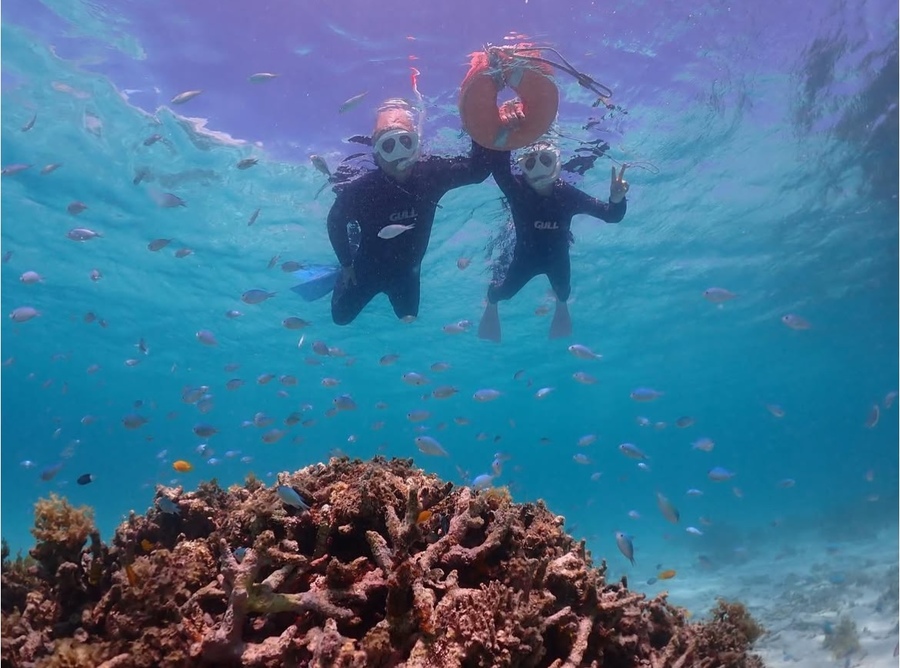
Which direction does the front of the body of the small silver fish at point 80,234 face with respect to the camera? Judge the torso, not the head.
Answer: to the viewer's left

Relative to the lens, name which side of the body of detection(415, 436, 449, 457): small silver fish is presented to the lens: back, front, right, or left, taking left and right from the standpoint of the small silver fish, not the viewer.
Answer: left

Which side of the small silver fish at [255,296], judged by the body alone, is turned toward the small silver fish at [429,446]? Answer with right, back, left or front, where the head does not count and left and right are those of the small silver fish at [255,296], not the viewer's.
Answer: back

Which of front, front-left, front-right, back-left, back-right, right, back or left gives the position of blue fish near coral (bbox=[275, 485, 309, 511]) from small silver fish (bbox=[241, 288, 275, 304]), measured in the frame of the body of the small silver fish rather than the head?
left

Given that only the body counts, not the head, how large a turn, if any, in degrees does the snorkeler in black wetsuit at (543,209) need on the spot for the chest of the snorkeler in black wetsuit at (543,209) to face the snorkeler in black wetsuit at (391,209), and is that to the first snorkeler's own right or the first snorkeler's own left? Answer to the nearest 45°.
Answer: approximately 90° to the first snorkeler's own right

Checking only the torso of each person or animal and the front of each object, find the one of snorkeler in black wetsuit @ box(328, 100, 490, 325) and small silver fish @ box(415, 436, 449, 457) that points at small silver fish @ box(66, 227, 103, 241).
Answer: small silver fish @ box(415, 436, 449, 457)

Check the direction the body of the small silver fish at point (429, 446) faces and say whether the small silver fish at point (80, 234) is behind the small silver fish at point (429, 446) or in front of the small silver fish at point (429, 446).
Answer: in front

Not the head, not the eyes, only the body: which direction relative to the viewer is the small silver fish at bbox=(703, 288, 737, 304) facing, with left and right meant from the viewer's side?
facing to the left of the viewer

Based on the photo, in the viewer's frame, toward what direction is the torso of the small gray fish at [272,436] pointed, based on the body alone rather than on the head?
to the viewer's left

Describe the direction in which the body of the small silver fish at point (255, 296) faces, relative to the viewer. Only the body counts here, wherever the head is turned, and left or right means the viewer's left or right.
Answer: facing to the left of the viewer

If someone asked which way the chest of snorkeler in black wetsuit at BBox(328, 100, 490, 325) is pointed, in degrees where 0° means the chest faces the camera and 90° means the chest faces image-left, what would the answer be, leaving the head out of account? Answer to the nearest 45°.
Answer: approximately 0°
